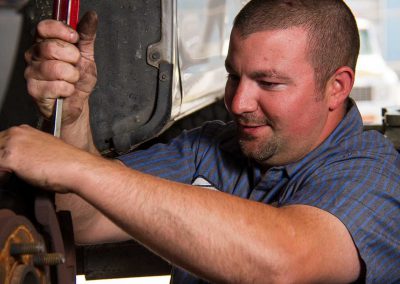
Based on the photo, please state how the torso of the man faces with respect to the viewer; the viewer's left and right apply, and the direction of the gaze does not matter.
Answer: facing the viewer and to the left of the viewer

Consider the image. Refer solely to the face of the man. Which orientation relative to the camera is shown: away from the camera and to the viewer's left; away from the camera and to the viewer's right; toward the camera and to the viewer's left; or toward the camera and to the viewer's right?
toward the camera and to the viewer's left
